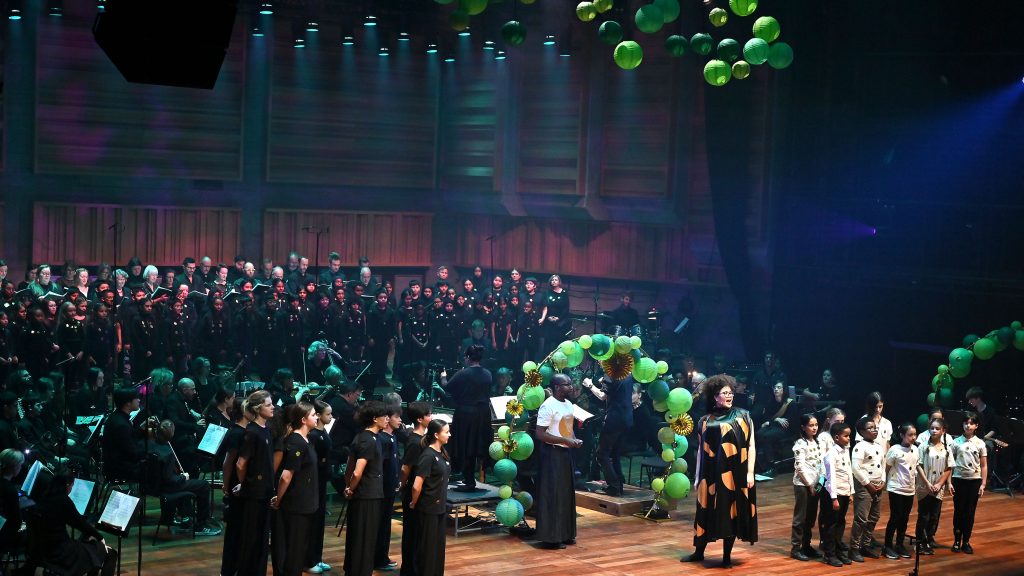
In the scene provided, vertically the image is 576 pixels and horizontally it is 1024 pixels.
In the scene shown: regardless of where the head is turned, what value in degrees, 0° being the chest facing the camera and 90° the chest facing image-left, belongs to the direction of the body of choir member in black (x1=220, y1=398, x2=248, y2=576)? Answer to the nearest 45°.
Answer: approximately 270°

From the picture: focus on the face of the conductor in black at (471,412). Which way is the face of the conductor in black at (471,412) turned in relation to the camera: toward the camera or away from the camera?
away from the camera

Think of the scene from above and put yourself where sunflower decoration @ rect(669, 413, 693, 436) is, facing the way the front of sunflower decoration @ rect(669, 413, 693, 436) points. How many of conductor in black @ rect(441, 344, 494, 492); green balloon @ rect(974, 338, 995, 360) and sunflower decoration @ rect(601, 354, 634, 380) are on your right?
2

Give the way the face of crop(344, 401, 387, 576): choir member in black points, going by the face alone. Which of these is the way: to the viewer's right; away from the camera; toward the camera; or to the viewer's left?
to the viewer's right

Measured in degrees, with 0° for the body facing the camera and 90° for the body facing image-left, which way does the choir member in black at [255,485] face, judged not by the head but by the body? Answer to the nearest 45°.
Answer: approximately 270°

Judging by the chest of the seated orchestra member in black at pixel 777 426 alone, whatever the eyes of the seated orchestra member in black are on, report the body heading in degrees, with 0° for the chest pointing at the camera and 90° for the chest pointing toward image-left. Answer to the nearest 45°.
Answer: approximately 45°

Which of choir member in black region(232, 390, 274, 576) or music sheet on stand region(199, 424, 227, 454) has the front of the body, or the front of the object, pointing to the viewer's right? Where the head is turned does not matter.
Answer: the choir member in black

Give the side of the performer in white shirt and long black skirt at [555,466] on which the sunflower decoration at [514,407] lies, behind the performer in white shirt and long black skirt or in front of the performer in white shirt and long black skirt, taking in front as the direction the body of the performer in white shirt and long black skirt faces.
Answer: behind

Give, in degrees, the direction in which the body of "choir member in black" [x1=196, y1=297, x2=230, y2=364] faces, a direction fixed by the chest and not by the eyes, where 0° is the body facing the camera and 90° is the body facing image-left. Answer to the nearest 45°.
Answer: approximately 315°

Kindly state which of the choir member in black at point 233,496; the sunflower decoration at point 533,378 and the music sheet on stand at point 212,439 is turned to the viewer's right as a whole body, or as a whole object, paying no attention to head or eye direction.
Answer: the choir member in black

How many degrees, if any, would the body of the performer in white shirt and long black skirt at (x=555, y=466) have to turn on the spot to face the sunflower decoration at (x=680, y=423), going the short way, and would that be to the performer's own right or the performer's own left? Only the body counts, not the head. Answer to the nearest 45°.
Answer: approximately 90° to the performer's own left
